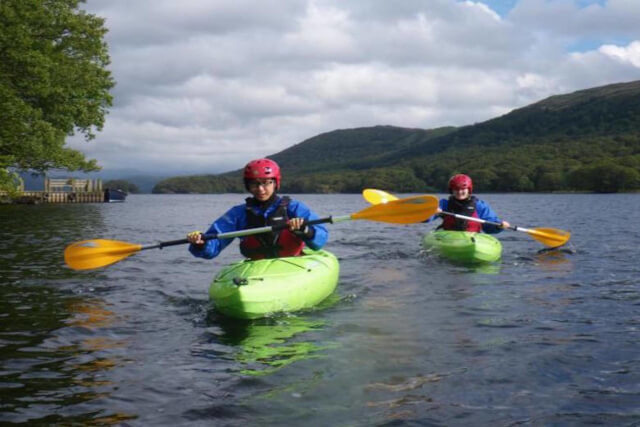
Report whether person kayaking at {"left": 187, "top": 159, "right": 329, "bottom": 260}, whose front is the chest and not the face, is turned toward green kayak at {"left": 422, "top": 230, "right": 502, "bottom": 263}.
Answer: no

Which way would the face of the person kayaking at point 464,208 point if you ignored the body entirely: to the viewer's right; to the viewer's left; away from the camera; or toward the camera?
toward the camera

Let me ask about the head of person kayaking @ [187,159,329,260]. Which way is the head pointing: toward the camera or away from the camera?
toward the camera

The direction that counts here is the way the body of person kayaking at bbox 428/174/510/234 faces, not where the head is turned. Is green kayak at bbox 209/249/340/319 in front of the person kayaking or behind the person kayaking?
in front

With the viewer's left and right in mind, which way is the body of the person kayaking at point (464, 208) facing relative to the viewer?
facing the viewer

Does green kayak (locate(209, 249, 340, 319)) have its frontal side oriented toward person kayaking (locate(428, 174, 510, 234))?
no

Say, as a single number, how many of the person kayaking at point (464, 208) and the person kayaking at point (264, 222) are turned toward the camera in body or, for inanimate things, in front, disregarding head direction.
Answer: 2

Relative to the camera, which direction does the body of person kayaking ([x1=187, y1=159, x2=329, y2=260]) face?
toward the camera

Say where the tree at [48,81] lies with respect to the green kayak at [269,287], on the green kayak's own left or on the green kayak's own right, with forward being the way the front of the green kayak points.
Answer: on the green kayak's own right

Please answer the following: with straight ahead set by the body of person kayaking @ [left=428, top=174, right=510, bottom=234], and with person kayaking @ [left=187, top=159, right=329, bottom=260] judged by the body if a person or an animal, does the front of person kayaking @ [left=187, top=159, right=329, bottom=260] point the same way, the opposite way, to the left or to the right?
the same way
